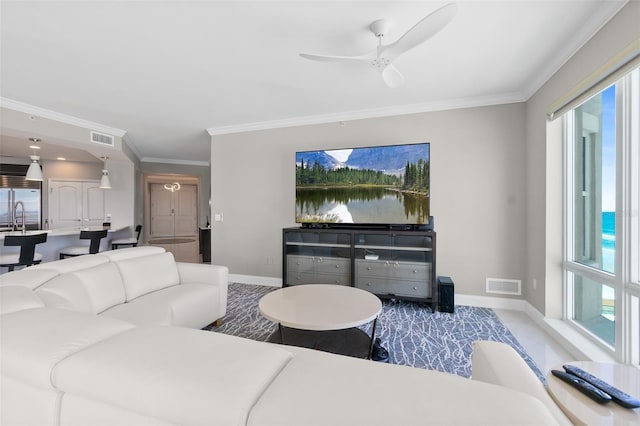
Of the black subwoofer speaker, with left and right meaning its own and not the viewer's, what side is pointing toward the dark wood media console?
right

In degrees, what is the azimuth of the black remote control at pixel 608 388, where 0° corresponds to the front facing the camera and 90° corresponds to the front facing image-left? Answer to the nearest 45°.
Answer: approximately 135°

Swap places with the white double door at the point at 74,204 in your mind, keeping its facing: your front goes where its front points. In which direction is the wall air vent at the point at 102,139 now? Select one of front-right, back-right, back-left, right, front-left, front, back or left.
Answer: front

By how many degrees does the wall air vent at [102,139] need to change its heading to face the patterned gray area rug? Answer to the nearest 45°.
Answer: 0° — it already faces it

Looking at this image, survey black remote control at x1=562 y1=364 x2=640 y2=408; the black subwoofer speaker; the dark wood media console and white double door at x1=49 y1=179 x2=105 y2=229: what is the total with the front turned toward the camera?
3

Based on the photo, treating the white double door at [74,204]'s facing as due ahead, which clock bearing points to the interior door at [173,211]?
The interior door is roughly at 8 o'clock from the white double door.

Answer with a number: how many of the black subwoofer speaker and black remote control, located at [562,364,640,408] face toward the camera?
1

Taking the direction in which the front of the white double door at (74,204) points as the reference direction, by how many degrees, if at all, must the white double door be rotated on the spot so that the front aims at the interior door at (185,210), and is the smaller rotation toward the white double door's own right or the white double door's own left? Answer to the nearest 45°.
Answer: approximately 135° to the white double door's own left

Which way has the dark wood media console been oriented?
toward the camera

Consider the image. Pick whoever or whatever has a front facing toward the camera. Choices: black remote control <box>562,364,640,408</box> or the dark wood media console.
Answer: the dark wood media console

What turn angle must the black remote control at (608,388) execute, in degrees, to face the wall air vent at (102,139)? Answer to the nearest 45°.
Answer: approximately 45° to its left

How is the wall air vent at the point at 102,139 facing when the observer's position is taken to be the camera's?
facing the viewer and to the right of the viewer

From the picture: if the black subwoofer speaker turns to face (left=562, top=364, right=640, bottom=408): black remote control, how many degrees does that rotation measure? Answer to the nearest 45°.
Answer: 0° — it already faces it

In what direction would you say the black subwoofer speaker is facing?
toward the camera

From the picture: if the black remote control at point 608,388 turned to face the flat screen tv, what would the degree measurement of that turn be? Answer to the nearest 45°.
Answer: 0° — it already faces it

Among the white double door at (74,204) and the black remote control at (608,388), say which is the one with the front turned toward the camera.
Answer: the white double door
